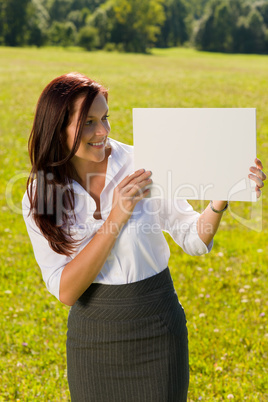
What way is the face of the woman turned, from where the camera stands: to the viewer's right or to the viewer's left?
to the viewer's right
